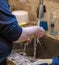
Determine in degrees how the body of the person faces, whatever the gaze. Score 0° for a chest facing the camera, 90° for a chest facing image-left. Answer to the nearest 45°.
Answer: approximately 270°
